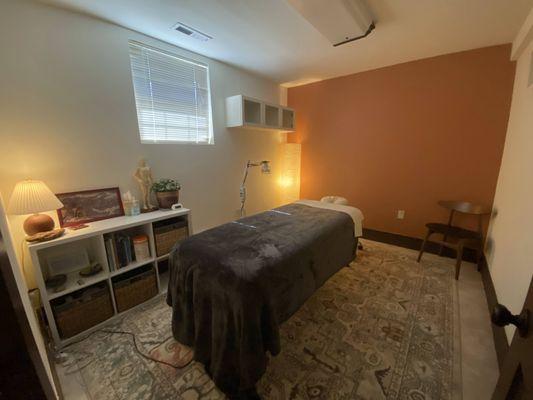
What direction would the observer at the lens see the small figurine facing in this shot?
facing the viewer and to the right of the viewer

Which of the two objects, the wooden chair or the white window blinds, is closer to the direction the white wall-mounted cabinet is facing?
the wooden chair

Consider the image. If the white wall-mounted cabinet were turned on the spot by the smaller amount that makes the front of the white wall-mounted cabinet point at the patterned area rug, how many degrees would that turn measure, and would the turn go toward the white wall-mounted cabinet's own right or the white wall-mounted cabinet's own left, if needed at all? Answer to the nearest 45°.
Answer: approximately 45° to the white wall-mounted cabinet's own right

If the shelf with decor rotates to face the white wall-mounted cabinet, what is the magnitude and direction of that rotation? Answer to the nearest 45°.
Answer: approximately 45° to its left

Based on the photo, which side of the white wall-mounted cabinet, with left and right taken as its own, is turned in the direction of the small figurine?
right

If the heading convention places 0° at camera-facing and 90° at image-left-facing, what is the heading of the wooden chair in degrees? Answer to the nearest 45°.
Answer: approximately 45°

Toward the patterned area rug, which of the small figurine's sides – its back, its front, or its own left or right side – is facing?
front

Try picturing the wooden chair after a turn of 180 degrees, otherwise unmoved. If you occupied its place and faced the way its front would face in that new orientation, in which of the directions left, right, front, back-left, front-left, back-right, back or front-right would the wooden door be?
back-right

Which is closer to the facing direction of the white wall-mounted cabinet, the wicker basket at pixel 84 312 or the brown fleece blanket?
the brown fleece blanket

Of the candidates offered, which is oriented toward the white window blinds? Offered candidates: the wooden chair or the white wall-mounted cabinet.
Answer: the wooden chair

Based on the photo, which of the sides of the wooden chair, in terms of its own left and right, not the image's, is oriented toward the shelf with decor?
front

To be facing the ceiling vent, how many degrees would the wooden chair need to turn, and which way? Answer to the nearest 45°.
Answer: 0° — it already faces it

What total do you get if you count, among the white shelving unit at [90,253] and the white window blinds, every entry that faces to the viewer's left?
0

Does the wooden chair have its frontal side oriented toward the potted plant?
yes
